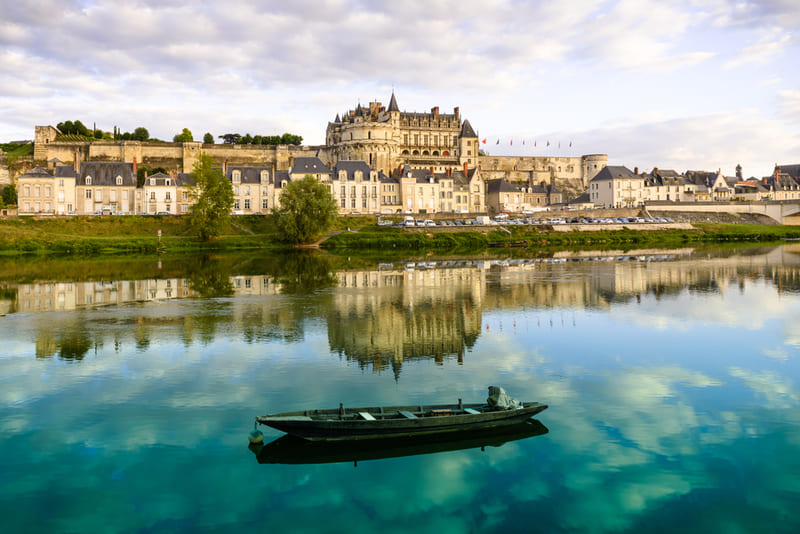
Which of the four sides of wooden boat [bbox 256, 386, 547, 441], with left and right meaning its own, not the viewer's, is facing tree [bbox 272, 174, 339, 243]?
right

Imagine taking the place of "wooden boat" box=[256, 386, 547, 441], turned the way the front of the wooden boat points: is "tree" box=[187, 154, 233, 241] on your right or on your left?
on your right

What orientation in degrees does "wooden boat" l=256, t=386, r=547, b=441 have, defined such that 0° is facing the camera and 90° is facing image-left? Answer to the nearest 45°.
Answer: approximately 90°
